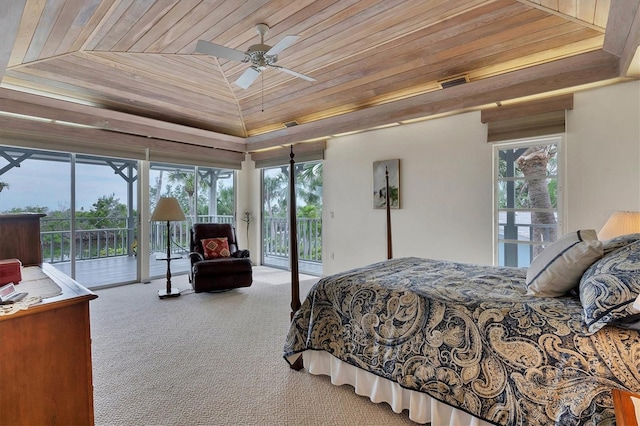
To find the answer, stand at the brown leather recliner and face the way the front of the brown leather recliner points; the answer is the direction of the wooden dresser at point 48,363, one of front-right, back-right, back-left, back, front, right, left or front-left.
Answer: front

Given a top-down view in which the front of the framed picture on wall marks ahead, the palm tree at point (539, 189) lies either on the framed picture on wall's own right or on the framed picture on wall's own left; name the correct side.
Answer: on the framed picture on wall's own left

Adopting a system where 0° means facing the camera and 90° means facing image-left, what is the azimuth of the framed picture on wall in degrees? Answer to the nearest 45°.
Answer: approximately 45°

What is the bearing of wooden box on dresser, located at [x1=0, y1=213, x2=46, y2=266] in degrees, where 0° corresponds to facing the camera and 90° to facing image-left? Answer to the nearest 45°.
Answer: approximately 270°

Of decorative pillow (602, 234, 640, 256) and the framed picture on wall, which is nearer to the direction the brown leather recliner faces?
the decorative pillow

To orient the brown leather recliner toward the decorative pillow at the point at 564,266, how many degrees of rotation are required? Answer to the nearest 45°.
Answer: approximately 45° to its left

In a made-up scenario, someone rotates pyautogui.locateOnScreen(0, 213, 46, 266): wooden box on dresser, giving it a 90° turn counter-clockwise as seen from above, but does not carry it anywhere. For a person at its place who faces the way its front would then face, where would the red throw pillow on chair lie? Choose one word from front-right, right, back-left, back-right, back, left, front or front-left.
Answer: front-right

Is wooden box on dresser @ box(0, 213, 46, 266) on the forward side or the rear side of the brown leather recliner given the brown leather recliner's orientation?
on the forward side

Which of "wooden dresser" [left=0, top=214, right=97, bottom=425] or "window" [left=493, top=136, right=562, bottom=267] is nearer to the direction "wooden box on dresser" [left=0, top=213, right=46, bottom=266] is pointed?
the window

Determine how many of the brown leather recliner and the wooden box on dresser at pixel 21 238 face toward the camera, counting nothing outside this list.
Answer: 1

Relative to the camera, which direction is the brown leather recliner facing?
toward the camera

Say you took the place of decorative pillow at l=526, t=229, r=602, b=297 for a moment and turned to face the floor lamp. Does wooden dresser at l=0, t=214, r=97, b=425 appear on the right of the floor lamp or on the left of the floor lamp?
left

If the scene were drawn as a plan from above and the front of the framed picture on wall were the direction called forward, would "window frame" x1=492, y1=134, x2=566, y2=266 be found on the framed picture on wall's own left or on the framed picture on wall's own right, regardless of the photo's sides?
on the framed picture on wall's own left

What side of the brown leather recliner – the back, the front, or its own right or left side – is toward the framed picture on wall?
left

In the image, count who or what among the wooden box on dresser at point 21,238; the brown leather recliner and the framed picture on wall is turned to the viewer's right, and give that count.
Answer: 1
